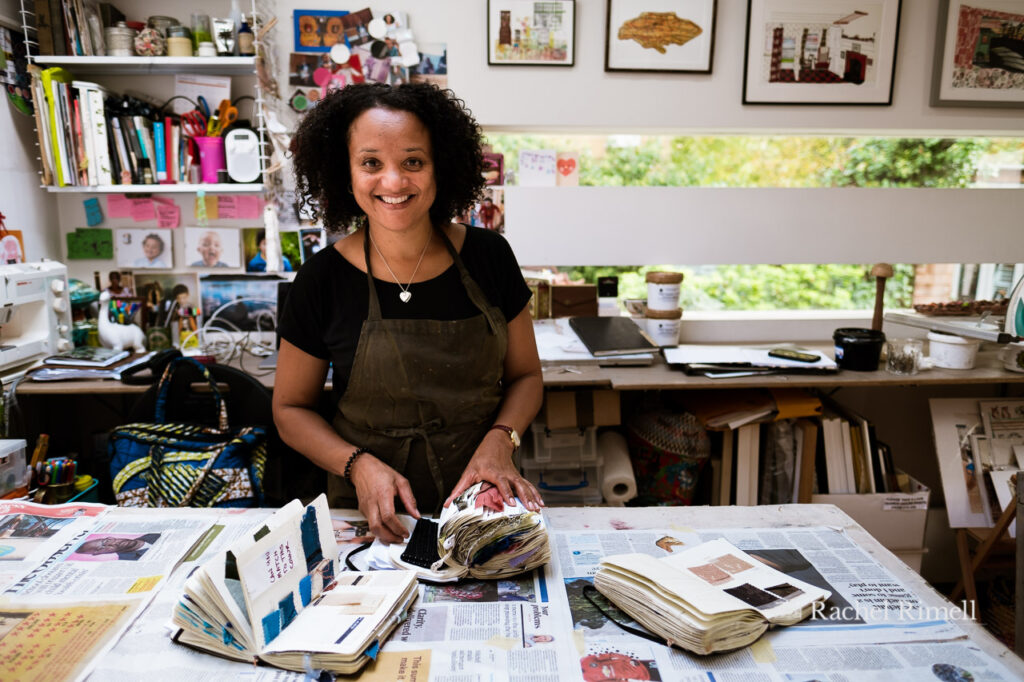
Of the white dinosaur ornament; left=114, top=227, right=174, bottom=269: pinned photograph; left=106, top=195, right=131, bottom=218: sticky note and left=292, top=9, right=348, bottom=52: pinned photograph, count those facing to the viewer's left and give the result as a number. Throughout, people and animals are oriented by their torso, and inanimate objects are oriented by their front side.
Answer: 1

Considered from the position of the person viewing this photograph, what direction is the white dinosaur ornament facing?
facing to the left of the viewer

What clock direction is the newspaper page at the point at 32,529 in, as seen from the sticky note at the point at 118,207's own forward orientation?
The newspaper page is roughly at 12 o'clock from the sticky note.

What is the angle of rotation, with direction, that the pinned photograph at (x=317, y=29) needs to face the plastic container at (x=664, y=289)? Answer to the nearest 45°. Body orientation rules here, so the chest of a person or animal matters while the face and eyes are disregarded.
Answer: approximately 90° to its left

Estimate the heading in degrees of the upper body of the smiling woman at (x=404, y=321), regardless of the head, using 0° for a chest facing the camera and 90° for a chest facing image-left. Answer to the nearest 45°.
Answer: approximately 0°

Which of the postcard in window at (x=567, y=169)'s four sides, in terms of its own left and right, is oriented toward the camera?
front

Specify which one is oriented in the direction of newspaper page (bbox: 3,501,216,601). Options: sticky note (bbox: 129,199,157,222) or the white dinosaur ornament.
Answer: the sticky note

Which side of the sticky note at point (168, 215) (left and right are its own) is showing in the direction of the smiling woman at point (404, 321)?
front

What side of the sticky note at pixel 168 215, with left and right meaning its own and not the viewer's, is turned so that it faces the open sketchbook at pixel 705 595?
front

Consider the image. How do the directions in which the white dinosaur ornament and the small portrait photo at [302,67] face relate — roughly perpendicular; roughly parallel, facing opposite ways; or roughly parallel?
roughly perpendicular

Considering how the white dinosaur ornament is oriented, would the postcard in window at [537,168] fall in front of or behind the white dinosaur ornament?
behind

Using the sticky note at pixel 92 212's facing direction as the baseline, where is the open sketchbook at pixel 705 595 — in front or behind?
in front
